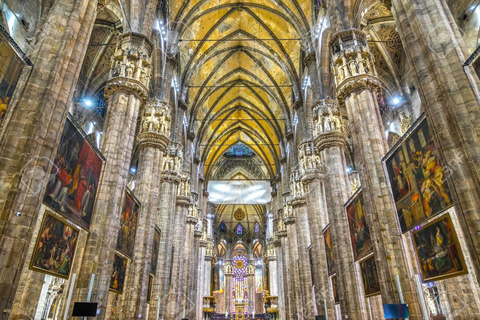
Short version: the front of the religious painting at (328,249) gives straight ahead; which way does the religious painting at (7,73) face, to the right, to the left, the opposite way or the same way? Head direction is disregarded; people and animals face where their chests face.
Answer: the opposite way

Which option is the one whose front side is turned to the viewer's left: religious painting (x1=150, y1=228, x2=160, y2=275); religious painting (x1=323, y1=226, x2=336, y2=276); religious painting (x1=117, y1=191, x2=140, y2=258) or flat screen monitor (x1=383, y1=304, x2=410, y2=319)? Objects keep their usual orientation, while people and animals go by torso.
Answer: religious painting (x1=323, y1=226, x2=336, y2=276)

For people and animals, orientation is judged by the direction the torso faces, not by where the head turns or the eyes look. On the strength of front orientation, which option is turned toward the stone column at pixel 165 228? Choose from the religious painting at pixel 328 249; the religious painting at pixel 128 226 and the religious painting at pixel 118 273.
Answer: the religious painting at pixel 328 249

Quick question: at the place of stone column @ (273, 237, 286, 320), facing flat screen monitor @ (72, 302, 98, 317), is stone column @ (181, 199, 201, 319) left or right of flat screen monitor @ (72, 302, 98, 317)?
right

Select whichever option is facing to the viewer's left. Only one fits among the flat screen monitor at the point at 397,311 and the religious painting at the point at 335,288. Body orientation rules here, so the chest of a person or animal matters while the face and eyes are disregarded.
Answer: the religious painting

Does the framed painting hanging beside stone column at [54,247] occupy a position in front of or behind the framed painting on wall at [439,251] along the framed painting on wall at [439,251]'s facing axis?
in front

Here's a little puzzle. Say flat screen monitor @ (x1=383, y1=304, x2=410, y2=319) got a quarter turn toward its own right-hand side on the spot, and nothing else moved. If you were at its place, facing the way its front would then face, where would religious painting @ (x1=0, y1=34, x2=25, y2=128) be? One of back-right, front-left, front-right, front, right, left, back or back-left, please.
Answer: front-left

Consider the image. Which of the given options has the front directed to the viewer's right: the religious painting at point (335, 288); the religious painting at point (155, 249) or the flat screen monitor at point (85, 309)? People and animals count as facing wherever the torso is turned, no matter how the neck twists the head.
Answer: the religious painting at point (155, 249)

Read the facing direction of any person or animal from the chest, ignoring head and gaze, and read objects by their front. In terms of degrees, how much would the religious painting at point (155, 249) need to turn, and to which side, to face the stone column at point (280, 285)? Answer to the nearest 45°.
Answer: approximately 45° to its left

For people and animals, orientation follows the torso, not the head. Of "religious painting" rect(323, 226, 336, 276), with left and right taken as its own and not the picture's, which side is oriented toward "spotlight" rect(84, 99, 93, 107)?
front

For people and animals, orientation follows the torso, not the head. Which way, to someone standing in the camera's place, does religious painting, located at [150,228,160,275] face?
facing to the right of the viewer

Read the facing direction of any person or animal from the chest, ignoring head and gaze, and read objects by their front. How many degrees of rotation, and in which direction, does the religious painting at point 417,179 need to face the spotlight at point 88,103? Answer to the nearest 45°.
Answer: approximately 45° to its right

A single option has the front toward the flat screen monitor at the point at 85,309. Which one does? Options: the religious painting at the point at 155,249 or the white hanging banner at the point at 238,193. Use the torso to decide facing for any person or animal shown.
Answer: the white hanging banner

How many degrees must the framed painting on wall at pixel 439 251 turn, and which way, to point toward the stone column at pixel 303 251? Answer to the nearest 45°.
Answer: approximately 90° to its right

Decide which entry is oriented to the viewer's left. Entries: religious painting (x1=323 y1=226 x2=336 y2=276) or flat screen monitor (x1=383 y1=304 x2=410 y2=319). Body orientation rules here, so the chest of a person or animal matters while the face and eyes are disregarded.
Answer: the religious painting

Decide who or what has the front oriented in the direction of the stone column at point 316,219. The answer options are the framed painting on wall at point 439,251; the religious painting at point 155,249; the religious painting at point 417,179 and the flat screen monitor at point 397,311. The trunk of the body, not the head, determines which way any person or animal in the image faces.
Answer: the religious painting at point 155,249

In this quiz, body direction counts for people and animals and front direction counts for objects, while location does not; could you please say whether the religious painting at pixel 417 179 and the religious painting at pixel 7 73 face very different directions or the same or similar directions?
very different directions

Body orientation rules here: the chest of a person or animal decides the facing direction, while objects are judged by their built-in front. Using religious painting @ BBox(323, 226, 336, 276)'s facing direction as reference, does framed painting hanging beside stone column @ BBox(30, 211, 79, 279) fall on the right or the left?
on its left
